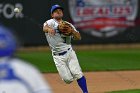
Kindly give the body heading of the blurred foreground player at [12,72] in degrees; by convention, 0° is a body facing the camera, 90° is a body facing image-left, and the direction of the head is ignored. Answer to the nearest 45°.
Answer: approximately 180°

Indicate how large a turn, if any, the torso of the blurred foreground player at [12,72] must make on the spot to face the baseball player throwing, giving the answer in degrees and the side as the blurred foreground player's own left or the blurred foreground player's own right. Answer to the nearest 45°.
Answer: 0° — they already face them
